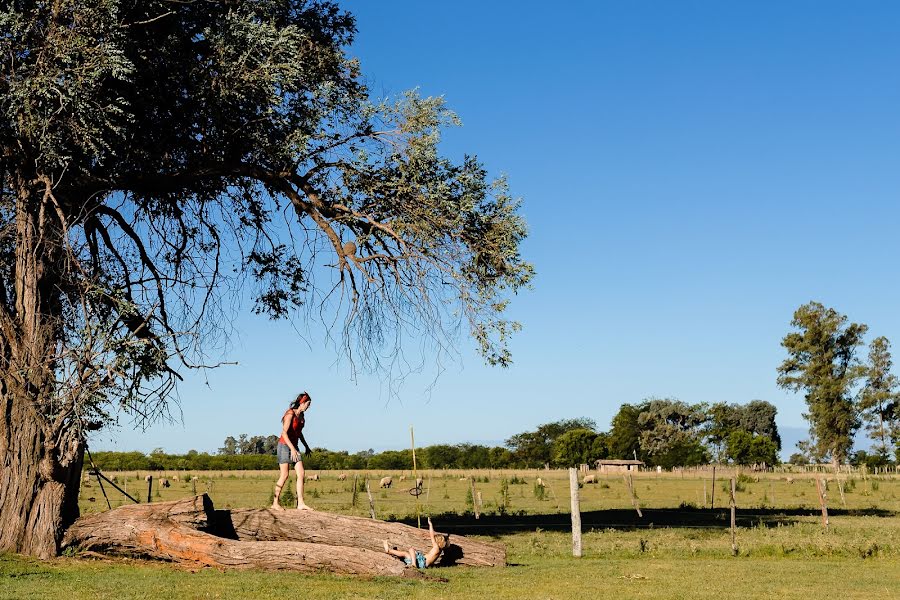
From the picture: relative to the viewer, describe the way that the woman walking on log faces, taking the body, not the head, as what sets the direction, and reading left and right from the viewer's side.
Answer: facing to the right of the viewer

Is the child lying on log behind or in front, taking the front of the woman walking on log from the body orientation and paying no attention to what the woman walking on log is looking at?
in front

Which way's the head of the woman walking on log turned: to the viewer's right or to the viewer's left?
to the viewer's right
